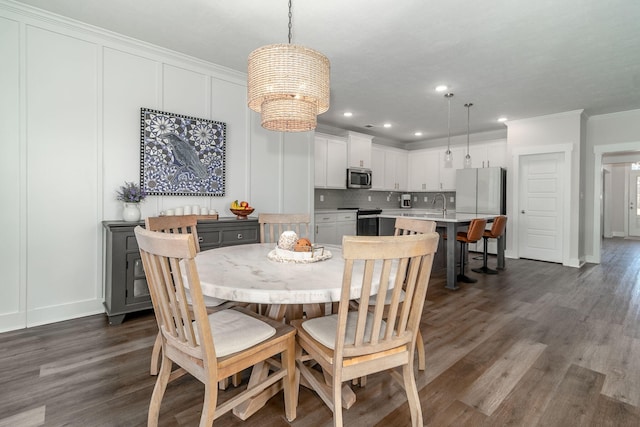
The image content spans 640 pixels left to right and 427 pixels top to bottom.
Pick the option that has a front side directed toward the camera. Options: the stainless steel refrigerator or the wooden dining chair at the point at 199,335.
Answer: the stainless steel refrigerator

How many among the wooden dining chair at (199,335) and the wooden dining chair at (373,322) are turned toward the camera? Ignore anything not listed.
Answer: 0

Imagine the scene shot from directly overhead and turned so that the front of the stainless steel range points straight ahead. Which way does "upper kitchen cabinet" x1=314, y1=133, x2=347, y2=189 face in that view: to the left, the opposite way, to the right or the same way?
the same way

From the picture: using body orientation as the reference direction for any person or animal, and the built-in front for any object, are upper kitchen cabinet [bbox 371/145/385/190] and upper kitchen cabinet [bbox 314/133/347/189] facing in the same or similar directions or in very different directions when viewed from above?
same or similar directions

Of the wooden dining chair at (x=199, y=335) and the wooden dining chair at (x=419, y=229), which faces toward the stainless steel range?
the wooden dining chair at (x=199, y=335)

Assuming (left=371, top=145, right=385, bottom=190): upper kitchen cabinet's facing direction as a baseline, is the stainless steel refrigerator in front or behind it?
in front

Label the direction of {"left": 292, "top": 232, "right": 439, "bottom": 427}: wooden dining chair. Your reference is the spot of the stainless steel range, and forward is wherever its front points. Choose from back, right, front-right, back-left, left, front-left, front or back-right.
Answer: front-right

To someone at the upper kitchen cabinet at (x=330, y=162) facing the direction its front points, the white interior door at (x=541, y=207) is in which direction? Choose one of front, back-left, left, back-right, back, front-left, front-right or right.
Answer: front-left

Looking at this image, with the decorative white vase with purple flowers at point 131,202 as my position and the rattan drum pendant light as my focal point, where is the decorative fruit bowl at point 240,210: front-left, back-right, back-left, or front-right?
front-left

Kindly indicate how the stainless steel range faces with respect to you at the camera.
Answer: facing the viewer and to the right of the viewer

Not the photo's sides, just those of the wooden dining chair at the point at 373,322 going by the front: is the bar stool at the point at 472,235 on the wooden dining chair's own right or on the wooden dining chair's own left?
on the wooden dining chair's own right

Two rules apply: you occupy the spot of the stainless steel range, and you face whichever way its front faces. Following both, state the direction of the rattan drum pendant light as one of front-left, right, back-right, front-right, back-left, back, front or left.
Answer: front-right

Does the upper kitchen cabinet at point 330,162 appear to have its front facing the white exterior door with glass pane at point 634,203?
no

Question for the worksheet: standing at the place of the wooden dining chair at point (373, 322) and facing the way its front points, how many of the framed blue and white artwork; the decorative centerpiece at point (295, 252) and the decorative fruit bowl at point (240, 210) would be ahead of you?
3

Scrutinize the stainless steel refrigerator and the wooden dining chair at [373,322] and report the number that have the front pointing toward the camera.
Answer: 1

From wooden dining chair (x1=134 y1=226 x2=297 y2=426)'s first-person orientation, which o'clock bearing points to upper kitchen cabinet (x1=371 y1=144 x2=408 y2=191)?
The upper kitchen cabinet is roughly at 12 o'clock from the wooden dining chair.

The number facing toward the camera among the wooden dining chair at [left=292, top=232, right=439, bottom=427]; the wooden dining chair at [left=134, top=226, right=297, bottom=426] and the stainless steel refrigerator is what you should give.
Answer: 1

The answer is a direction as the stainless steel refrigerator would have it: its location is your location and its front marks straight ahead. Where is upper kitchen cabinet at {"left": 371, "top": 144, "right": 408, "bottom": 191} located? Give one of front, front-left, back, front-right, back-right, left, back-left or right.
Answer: right

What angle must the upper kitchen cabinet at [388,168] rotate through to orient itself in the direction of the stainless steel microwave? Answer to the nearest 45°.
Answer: approximately 90° to its right

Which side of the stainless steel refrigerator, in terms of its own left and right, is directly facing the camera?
front

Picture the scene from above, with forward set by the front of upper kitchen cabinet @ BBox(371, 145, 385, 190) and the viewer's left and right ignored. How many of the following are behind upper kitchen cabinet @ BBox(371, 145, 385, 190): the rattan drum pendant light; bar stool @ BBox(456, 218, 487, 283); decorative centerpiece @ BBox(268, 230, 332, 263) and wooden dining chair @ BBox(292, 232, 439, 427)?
0
